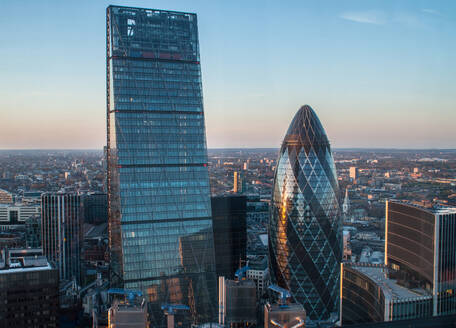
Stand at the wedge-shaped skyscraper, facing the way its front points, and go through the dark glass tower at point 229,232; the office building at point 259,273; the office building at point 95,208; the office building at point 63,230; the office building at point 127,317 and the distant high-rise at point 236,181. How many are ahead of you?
1

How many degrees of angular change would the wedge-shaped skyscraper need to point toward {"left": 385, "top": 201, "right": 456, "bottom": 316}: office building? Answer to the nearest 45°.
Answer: approximately 45° to its left

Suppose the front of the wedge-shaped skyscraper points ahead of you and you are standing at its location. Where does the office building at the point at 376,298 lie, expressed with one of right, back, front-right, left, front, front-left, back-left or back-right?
front-left

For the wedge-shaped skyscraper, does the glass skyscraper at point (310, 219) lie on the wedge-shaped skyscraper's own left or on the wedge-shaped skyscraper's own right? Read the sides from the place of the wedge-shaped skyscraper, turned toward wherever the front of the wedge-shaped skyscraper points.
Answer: on the wedge-shaped skyscraper's own left

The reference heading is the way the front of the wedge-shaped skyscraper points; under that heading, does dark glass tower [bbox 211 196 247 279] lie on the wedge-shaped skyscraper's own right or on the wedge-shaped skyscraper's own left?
on the wedge-shaped skyscraper's own left

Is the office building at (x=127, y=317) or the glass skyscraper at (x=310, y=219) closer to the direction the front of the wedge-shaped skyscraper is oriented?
the office building

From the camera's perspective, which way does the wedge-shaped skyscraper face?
toward the camera

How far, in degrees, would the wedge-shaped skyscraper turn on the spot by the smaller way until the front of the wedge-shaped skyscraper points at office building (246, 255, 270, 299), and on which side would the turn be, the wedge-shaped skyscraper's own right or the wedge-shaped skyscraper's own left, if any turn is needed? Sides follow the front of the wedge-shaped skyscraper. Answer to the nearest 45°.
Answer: approximately 135° to the wedge-shaped skyscraper's own left

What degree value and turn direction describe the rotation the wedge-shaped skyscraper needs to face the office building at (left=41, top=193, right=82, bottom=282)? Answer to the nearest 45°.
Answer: approximately 135° to its right

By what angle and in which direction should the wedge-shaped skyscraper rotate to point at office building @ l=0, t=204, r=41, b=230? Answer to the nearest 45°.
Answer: approximately 135° to its right

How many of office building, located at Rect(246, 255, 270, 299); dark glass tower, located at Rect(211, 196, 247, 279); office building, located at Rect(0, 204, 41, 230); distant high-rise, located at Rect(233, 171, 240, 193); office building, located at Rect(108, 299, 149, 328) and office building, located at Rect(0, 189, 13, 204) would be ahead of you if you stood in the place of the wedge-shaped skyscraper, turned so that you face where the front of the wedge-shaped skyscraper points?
1
